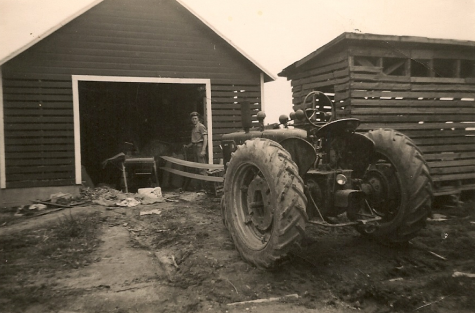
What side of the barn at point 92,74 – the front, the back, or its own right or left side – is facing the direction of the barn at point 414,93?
left

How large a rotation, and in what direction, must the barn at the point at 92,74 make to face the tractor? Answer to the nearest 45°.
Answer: approximately 45° to its left

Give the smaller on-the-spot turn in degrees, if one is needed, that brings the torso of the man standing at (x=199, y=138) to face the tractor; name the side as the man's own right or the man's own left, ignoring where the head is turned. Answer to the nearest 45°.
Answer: approximately 45° to the man's own left

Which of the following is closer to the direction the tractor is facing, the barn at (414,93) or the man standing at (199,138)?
the man standing

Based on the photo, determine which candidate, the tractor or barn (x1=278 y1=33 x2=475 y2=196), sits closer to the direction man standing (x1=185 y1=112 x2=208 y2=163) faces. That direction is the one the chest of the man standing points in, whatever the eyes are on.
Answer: the tractor

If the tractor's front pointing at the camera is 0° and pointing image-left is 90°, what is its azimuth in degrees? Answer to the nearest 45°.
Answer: approximately 135°

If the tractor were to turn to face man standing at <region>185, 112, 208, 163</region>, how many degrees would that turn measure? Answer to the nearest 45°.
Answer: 0° — it already faces them

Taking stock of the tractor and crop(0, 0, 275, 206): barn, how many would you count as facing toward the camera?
1

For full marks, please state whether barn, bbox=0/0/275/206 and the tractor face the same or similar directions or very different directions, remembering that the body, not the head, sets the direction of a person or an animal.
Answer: very different directions

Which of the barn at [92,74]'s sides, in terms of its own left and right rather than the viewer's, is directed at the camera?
front

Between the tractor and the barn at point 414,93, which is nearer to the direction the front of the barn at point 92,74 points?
the tractor

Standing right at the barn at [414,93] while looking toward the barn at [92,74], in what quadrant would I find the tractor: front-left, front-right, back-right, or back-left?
front-left

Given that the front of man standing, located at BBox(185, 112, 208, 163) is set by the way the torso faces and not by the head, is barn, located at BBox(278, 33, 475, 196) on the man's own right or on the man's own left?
on the man's own left

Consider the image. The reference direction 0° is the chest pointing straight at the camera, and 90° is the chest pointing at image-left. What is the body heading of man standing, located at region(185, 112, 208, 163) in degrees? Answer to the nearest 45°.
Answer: approximately 45°

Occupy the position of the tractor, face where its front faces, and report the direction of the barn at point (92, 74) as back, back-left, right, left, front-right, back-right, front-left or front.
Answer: front
